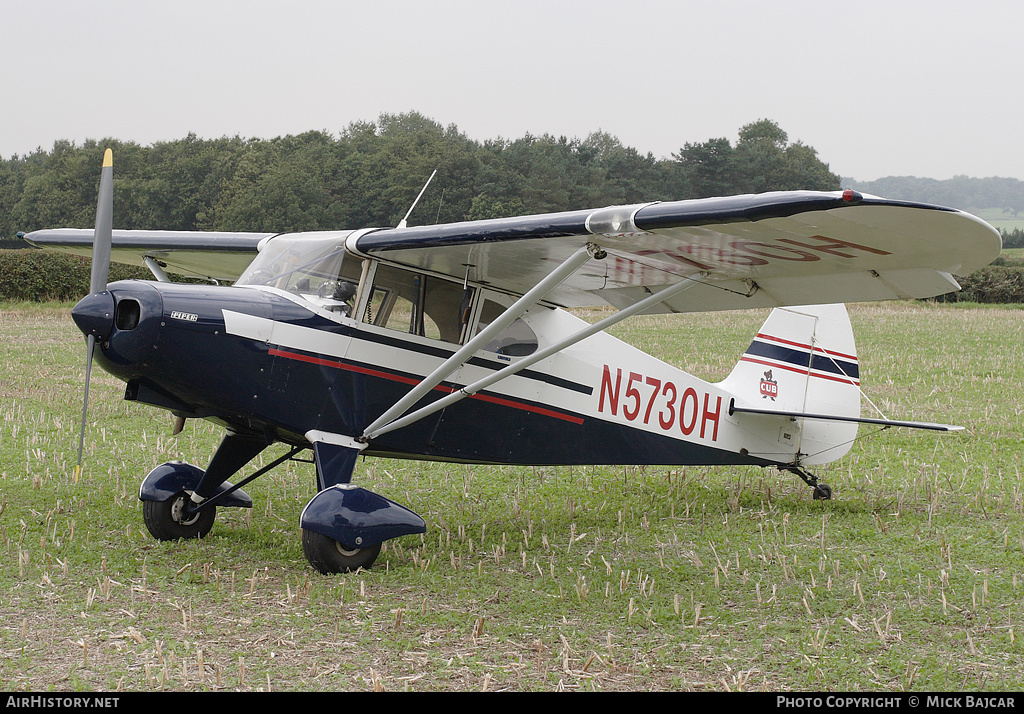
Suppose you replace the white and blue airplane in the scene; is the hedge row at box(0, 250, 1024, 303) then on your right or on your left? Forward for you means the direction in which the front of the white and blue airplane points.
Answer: on your right

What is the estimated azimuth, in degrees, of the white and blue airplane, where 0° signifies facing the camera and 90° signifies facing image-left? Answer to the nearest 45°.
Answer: approximately 45°
